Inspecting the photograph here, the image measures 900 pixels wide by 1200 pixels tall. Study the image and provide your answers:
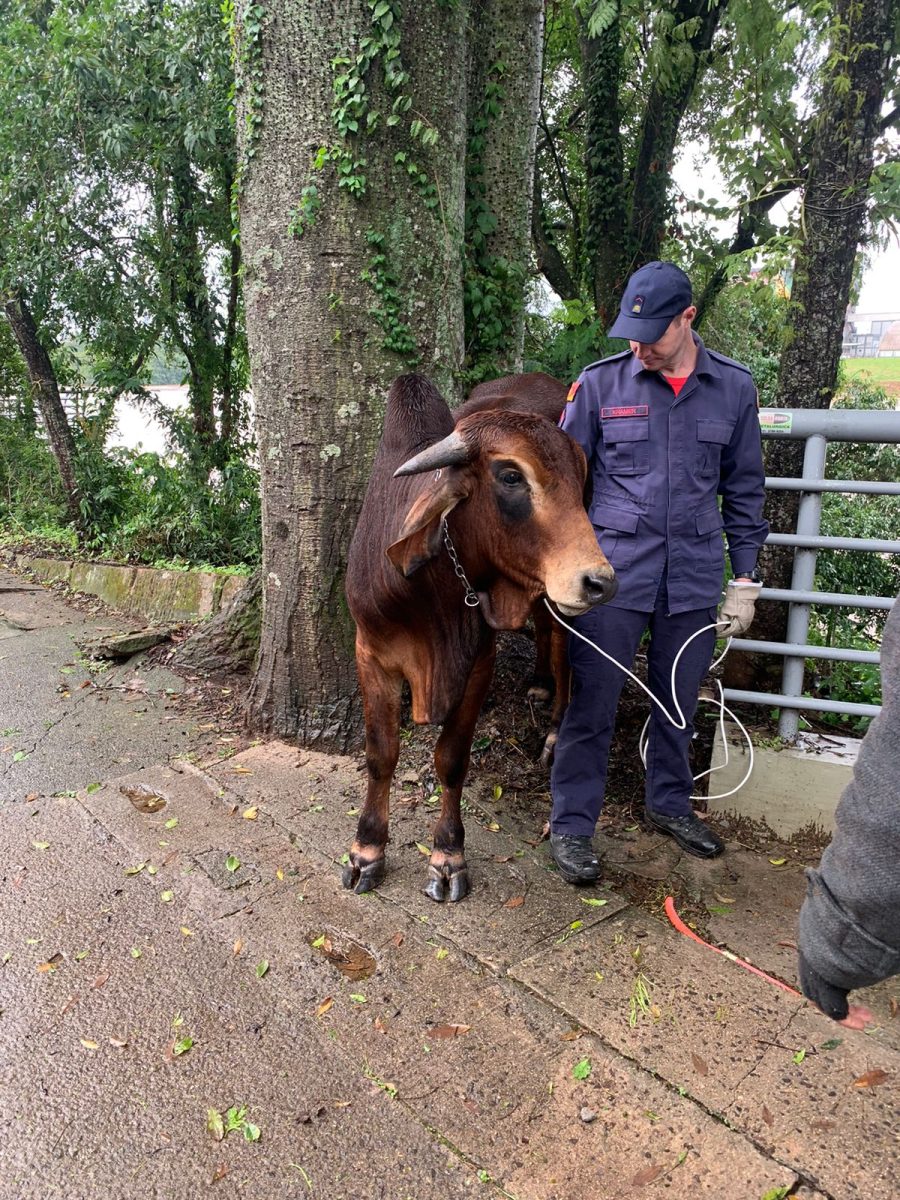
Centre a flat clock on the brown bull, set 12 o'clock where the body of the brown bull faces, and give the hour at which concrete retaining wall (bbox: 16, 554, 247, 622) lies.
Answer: The concrete retaining wall is roughly at 5 o'clock from the brown bull.

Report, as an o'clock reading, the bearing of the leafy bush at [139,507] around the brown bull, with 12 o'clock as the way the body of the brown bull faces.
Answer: The leafy bush is roughly at 5 o'clock from the brown bull.

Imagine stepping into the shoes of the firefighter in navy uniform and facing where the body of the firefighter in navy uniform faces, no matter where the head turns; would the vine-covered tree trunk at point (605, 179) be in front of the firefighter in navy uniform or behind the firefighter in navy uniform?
behind

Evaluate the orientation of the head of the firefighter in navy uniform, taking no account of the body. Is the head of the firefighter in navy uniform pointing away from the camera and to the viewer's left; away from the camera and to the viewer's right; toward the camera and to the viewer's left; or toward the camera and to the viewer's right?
toward the camera and to the viewer's left

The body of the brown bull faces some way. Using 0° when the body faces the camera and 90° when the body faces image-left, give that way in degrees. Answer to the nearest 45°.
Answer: approximately 0°

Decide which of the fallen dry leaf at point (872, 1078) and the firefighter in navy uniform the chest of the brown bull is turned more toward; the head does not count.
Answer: the fallen dry leaf

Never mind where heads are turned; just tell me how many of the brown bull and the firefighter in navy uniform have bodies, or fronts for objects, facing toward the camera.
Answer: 2

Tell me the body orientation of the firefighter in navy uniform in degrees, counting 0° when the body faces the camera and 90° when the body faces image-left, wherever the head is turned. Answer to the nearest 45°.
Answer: approximately 0°

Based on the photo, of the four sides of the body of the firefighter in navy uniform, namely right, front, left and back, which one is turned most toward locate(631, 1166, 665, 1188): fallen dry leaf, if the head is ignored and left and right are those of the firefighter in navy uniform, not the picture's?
front

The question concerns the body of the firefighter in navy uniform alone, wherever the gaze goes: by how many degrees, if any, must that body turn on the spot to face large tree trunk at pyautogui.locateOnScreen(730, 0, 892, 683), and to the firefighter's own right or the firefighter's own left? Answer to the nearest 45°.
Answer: approximately 135° to the firefighter's own left

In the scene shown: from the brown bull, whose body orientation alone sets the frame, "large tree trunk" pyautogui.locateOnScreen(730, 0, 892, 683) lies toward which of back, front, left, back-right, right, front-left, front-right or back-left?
back-left

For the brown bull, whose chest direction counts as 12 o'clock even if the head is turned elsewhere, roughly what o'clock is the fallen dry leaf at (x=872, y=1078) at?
The fallen dry leaf is roughly at 10 o'clock from the brown bull.
